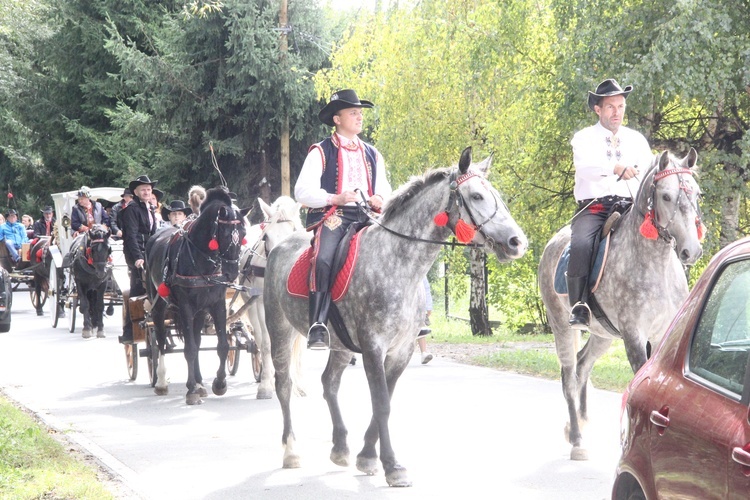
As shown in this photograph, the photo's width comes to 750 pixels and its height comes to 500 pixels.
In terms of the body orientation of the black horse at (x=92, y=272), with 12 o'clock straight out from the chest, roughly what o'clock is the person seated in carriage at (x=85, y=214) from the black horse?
The person seated in carriage is roughly at 6 o'clock from the black horse.

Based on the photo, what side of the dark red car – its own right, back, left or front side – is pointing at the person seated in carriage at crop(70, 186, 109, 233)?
back

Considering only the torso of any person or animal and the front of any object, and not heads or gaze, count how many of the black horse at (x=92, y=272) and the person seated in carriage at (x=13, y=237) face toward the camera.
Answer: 2

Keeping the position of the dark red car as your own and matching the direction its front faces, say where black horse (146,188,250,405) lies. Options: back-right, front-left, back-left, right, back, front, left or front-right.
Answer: back

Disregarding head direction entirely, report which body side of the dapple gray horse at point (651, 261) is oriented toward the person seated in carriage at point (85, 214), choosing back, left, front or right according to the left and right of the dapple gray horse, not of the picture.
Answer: back

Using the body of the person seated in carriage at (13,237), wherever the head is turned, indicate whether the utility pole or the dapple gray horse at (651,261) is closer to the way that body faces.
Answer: the dapple gray horse

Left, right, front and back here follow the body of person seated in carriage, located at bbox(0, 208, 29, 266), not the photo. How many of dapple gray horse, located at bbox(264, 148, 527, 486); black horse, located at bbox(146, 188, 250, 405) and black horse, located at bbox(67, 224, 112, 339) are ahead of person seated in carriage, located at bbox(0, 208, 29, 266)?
3

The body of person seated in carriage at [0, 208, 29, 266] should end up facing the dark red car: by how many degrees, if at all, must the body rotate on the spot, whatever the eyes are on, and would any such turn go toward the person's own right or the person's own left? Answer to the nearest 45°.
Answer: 0° — they already face it
